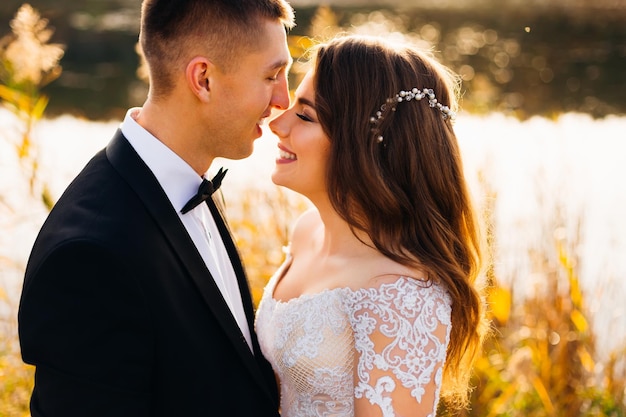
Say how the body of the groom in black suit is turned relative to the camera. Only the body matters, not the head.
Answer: to the viewer's right

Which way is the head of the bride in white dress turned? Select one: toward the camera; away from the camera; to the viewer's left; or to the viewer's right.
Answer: to the viewer's left

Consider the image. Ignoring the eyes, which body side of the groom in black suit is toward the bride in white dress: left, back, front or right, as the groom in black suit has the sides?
front

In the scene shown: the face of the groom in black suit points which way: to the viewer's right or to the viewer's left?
to the viewer's right
